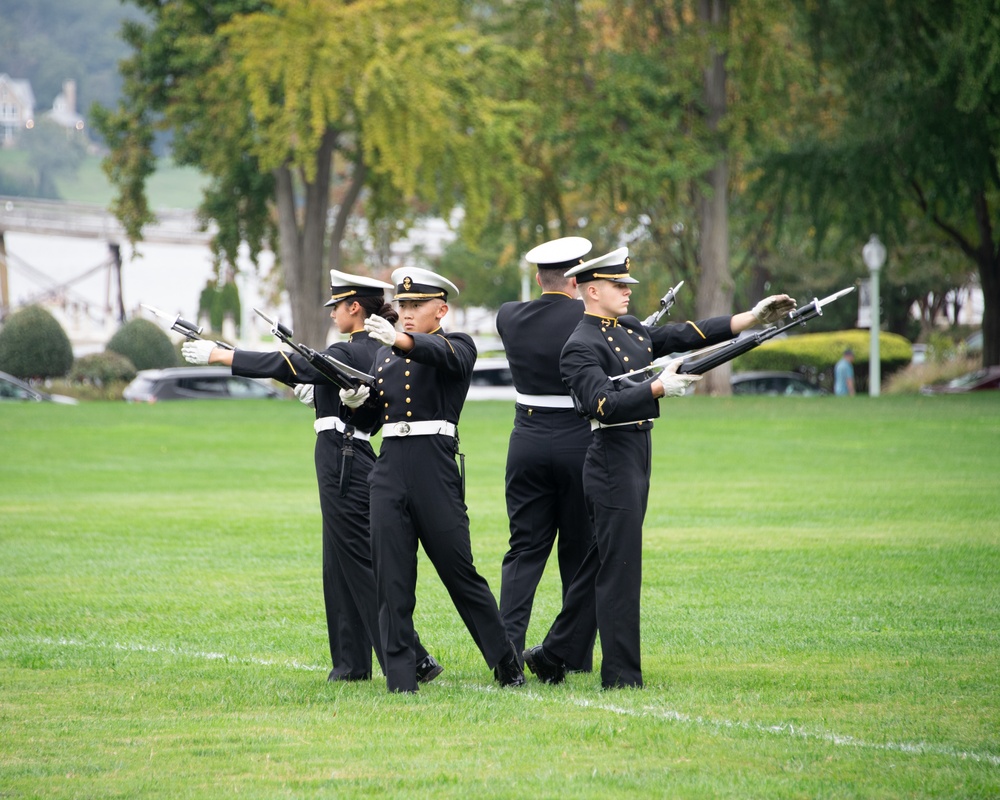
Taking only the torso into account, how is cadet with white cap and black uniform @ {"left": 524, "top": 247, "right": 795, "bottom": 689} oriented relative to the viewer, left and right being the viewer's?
facing the viewer and to the right of the viewer

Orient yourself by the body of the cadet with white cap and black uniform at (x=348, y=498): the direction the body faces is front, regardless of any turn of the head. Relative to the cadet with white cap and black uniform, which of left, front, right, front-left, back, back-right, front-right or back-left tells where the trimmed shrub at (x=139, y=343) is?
right

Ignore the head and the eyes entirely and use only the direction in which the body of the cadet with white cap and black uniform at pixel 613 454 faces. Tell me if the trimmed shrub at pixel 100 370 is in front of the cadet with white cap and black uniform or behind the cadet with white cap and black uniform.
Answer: behind

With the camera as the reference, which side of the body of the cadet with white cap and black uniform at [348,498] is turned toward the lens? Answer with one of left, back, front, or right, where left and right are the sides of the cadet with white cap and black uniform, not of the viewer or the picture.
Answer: left

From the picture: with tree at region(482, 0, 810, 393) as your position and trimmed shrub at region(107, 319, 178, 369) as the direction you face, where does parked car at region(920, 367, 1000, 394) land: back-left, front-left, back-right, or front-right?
back-right

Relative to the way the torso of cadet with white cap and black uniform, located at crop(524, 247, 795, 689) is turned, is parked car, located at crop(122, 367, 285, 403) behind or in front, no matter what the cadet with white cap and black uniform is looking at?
behind

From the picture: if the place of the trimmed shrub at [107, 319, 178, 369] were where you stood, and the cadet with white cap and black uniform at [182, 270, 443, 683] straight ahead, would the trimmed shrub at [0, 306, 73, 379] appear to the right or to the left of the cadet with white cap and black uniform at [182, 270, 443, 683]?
right

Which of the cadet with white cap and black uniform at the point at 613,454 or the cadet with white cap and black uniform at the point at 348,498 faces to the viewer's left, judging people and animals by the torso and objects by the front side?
the cadet with white cap and black uniform at the point at 348,498
